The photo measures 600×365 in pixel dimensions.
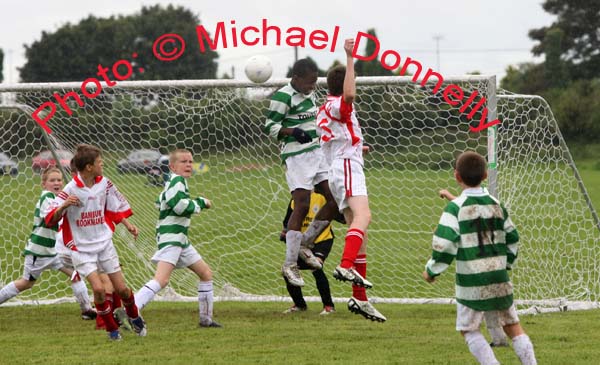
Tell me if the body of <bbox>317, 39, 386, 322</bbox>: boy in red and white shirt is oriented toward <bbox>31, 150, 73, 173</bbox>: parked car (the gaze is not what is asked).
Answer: no

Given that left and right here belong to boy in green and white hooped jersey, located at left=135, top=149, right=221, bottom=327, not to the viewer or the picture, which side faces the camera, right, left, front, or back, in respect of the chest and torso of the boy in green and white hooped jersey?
right

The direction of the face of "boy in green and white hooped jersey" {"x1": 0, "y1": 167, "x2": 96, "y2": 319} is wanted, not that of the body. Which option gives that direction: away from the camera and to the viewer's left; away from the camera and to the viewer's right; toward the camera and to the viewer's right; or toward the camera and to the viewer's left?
toward the camera and to the viewer's right

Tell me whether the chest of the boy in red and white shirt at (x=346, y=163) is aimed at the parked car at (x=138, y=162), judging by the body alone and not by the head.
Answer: no

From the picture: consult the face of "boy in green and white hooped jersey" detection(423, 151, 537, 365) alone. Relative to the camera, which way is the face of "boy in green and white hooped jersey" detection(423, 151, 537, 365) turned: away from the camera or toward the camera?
away from the camera

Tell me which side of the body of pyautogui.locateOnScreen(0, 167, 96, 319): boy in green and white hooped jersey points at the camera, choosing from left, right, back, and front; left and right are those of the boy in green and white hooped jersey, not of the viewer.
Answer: right

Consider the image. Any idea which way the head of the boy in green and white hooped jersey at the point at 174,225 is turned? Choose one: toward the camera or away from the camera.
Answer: toward the camera

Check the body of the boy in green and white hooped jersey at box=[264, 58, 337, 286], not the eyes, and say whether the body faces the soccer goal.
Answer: no

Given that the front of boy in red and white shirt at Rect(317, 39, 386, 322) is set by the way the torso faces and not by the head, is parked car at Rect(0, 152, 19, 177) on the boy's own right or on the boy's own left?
on the boy's own left

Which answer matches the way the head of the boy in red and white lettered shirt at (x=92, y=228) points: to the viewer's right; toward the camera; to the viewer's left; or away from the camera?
to the viewer's right
